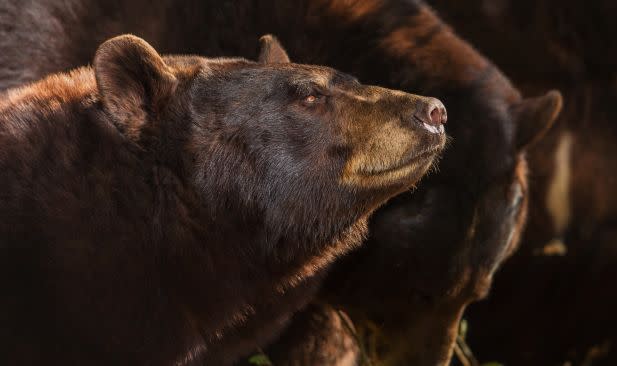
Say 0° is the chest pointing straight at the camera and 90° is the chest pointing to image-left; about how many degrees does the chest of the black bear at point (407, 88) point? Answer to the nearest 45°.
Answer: approximately 270°
